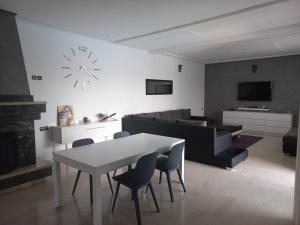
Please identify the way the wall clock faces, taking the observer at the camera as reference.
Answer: facing the viewer and to the right of the viewer

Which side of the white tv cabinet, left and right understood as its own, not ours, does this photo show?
front

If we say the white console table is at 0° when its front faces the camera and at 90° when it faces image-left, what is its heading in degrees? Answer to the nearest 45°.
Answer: approximately 315°

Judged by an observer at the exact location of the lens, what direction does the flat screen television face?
facing the viewer

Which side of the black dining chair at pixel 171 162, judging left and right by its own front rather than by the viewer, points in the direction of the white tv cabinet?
right

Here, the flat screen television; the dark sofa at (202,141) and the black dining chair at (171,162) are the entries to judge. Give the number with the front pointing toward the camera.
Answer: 1

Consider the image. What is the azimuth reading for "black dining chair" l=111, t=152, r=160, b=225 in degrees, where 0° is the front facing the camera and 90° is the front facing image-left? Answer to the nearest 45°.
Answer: approximately 135°

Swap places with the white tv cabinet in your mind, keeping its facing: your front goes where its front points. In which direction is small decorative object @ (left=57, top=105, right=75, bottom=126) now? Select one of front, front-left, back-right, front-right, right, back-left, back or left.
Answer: front-right

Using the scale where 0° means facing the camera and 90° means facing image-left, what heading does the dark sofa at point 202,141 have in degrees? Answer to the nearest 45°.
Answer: approximately 225°

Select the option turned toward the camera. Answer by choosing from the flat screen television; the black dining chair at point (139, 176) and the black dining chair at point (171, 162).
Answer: the flat screen television

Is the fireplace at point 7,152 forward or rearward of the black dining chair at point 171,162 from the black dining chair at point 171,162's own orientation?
forward

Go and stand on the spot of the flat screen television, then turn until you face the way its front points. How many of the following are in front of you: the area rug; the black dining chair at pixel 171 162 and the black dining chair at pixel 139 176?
3

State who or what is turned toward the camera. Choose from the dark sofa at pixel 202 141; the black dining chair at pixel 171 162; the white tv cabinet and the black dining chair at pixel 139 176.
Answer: the white tv cabinet

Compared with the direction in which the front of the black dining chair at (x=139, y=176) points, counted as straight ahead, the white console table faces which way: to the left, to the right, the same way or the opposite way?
the opposite way

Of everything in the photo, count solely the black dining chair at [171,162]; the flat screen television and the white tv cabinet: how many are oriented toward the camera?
2

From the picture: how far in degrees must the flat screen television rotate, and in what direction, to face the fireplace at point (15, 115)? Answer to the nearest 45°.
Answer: approximately 45° to its right

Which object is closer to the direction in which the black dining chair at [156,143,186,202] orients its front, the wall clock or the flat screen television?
the wall clock

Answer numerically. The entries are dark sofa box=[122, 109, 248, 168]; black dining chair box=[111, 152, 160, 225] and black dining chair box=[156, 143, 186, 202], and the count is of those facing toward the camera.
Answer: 0

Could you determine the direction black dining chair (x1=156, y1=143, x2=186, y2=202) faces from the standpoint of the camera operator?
facing away from the viewer and to the left of the viewer

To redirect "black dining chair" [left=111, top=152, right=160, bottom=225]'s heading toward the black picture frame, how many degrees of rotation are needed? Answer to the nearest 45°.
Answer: approximately 45° to its right
